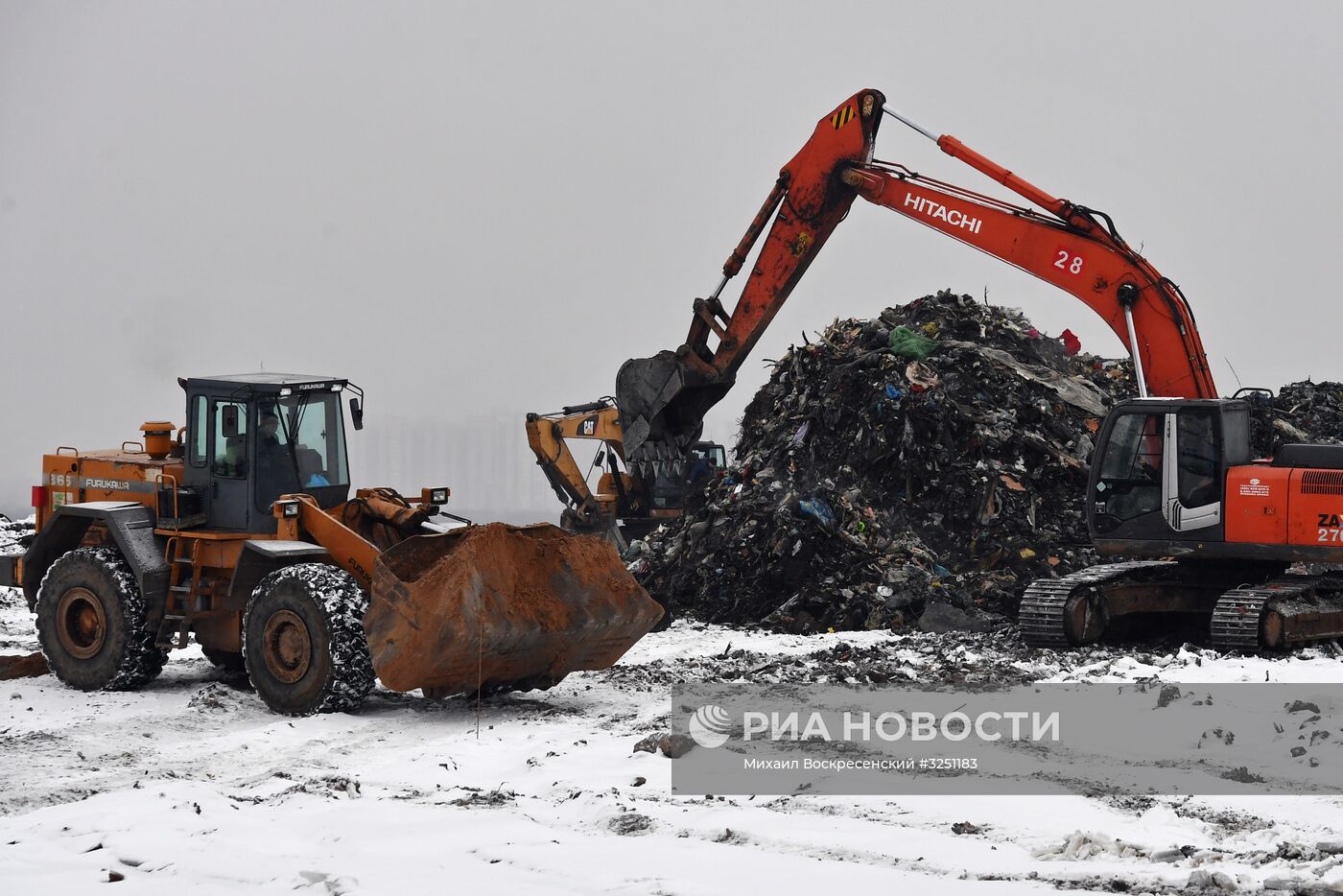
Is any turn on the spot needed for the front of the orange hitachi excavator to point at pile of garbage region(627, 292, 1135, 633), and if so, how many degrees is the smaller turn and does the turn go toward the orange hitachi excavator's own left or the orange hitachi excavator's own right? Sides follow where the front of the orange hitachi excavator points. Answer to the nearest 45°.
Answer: approximately 45° to the orange hitachi excavator's own right

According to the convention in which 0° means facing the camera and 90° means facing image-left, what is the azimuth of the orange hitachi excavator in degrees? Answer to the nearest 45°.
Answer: approximately 90°

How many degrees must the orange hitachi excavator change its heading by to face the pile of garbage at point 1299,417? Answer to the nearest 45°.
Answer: approximately 90° to its right
